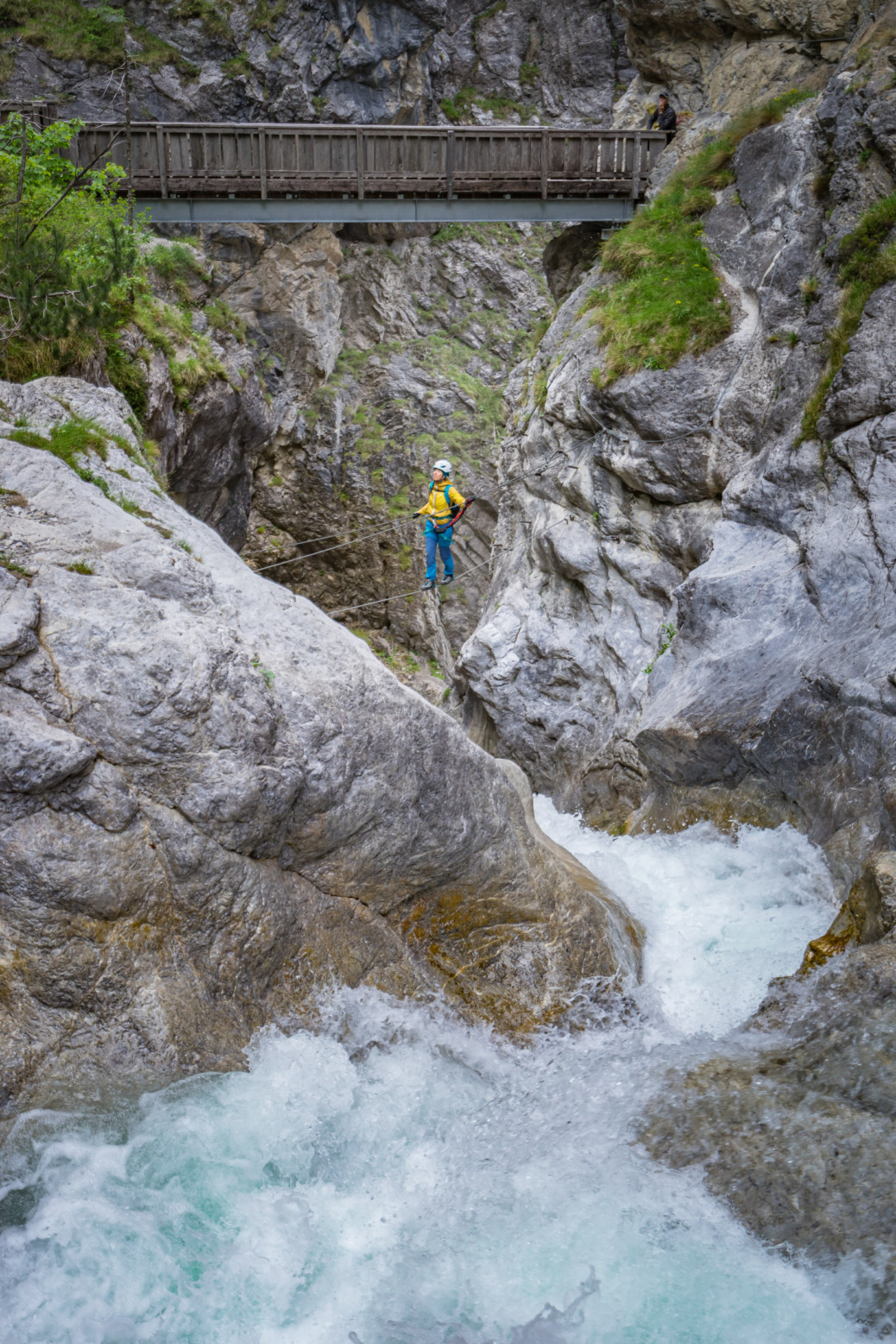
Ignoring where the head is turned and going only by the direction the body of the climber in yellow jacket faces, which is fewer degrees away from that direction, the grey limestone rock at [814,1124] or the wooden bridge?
the grey limestone rock

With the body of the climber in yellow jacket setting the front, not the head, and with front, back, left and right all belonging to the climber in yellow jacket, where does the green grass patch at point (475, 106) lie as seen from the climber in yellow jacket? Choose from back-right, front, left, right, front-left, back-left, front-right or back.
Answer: back-right

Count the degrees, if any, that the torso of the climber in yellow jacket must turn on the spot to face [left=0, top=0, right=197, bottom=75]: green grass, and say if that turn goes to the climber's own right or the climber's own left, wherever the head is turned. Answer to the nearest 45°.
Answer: approximately 90° to the climber's own right

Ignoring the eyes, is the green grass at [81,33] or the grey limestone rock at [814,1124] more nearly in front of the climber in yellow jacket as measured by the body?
the grey limestone rock

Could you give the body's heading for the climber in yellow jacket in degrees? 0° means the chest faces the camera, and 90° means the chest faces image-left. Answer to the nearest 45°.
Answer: approximately 45°

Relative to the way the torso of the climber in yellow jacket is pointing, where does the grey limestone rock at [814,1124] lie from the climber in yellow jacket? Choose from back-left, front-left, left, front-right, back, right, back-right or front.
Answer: front-left
